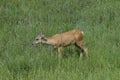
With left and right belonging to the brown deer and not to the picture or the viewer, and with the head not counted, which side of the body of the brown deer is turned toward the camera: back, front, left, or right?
left
